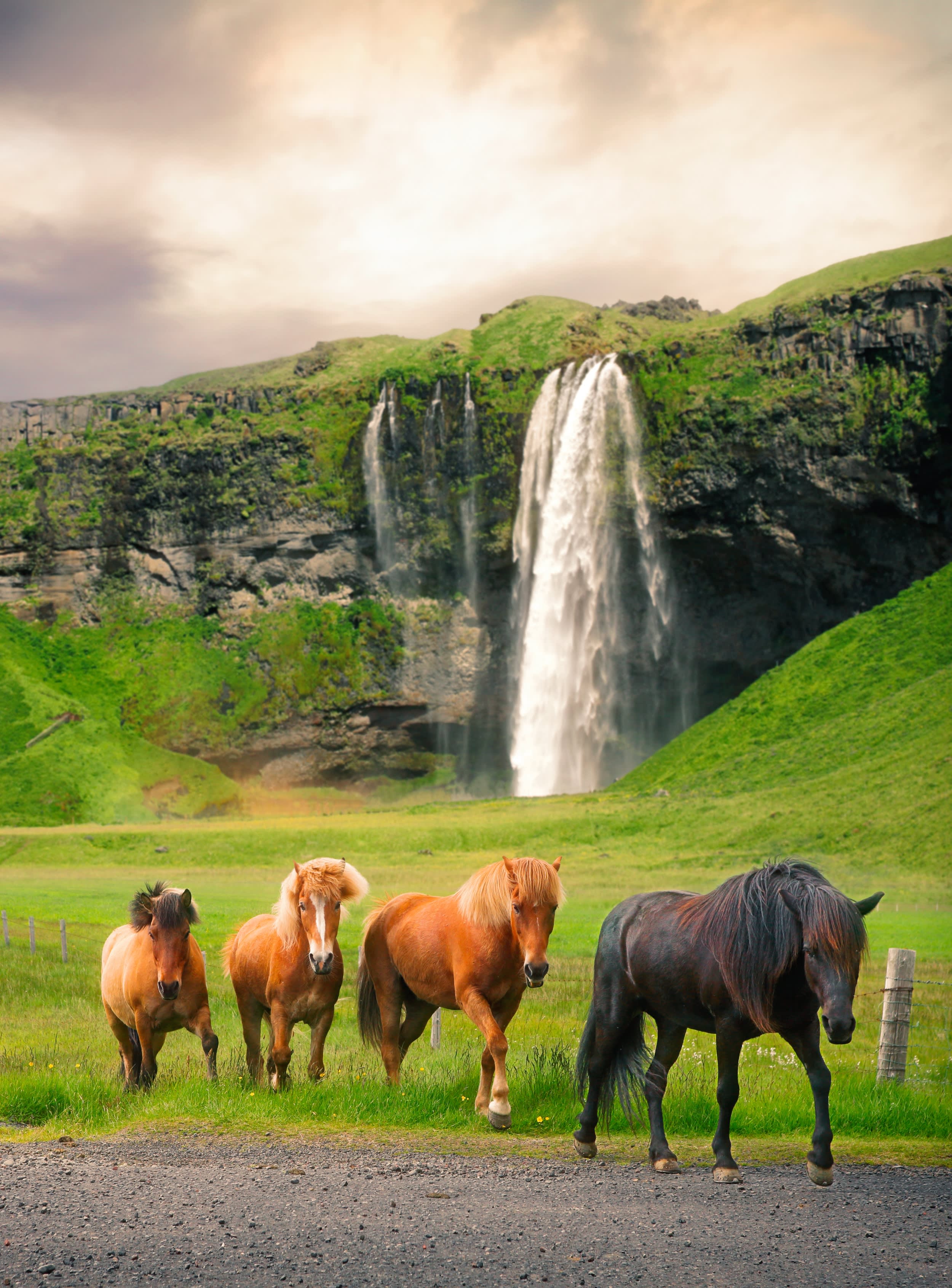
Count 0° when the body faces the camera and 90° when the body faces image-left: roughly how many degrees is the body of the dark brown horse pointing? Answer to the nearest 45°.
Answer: approximately 315°

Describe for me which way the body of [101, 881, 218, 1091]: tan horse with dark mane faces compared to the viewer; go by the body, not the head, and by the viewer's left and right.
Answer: facing the viewer and to the right of the viewer

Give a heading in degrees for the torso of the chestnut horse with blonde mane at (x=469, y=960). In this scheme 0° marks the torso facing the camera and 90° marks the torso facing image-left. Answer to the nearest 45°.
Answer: approximately 315°

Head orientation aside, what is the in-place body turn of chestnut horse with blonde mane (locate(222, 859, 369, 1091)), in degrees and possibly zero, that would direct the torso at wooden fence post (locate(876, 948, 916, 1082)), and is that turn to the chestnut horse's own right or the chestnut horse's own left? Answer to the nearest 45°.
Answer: approximately 45° to the chestnut horse's own left
